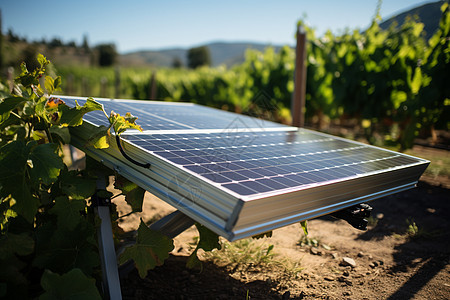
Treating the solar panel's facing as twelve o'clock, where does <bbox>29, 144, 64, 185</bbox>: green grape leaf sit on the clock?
The green grape leaf is roughly at 4 o'clock from the solar panel.

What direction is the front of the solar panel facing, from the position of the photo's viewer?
facing the viewer and to the right of the viewer
